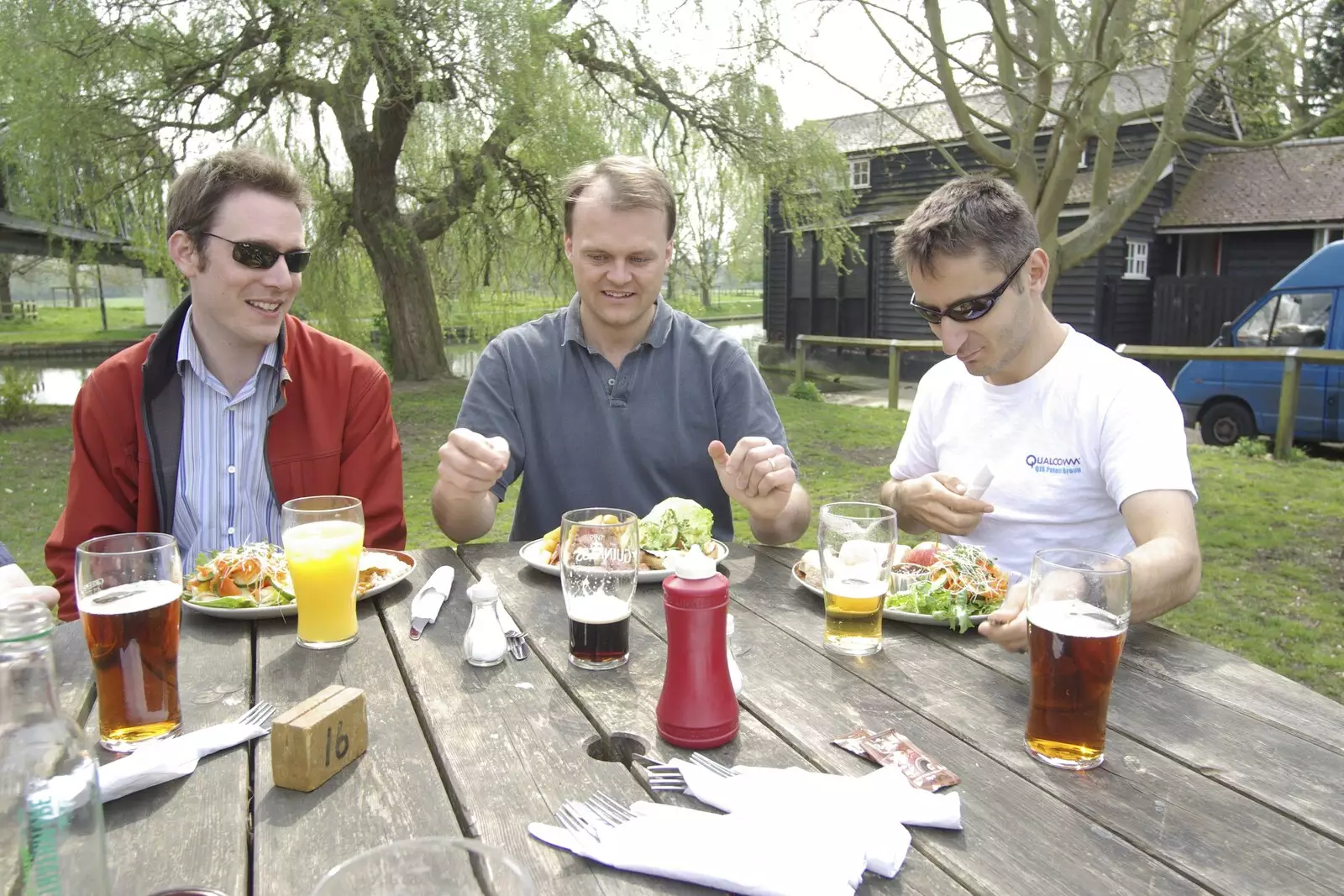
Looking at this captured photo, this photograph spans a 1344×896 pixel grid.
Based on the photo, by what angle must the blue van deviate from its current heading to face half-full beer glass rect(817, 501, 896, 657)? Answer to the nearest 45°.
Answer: approximately 90° to its left

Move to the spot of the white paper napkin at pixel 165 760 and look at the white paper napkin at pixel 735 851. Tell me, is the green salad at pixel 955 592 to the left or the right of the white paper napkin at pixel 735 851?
left

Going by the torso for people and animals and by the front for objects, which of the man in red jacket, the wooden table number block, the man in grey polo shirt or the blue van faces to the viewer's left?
the blue van

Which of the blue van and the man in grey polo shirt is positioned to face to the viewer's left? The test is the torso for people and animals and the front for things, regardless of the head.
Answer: the blue van

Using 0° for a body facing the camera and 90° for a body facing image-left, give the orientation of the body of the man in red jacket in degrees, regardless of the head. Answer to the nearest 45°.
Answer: approximately 0°

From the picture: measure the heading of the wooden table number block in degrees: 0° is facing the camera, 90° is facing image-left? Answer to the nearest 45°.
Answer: approximately 315°

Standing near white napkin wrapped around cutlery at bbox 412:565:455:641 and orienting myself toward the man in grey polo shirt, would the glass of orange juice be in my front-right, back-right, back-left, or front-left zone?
back-left

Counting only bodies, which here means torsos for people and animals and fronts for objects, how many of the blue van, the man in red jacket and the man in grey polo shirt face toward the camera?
2

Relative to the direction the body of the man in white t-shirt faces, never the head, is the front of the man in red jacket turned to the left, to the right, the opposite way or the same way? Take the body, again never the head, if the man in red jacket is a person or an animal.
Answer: to the left

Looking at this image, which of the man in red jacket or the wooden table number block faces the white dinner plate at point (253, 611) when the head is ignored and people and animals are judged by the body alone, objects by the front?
the man in red jacket

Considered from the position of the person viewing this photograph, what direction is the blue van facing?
facing to the left of the viewer
